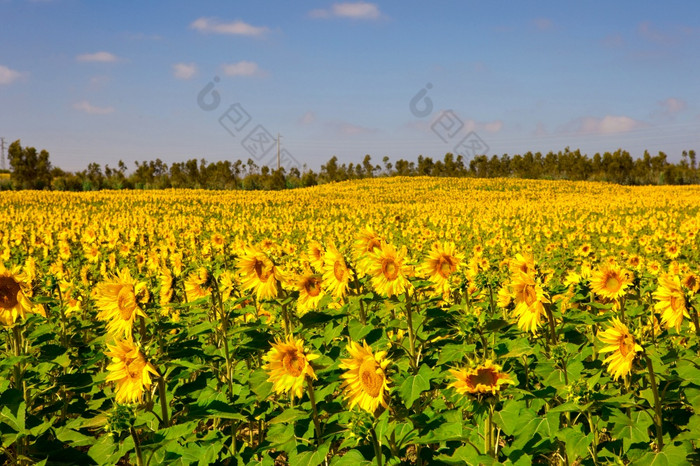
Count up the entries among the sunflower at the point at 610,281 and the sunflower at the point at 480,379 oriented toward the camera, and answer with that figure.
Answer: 2

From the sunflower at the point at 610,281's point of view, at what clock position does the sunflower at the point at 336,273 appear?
the sunflower at the point at 336,273 is roughly at 2 o'clock from the sunflower at the point at 610,281.

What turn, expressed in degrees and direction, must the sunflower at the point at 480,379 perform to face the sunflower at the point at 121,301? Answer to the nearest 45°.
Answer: approximately 90° to its right

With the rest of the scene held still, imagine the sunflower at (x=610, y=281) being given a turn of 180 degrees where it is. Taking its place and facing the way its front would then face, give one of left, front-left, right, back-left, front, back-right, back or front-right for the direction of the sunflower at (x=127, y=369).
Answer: back-left

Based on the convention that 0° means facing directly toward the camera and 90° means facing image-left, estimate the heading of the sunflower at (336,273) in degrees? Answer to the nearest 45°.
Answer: approximately 45°

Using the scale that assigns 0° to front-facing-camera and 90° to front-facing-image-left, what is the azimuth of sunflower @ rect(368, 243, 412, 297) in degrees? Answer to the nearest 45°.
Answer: approximately 0°

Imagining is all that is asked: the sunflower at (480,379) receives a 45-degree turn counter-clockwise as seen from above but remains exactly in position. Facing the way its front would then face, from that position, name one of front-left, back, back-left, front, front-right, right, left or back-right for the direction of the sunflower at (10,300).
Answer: back-right

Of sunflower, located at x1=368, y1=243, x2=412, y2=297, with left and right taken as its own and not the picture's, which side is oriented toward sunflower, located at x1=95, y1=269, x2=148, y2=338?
right

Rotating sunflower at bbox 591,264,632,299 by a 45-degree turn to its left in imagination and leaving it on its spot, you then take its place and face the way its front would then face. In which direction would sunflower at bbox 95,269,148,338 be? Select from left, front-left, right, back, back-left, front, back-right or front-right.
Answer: right
